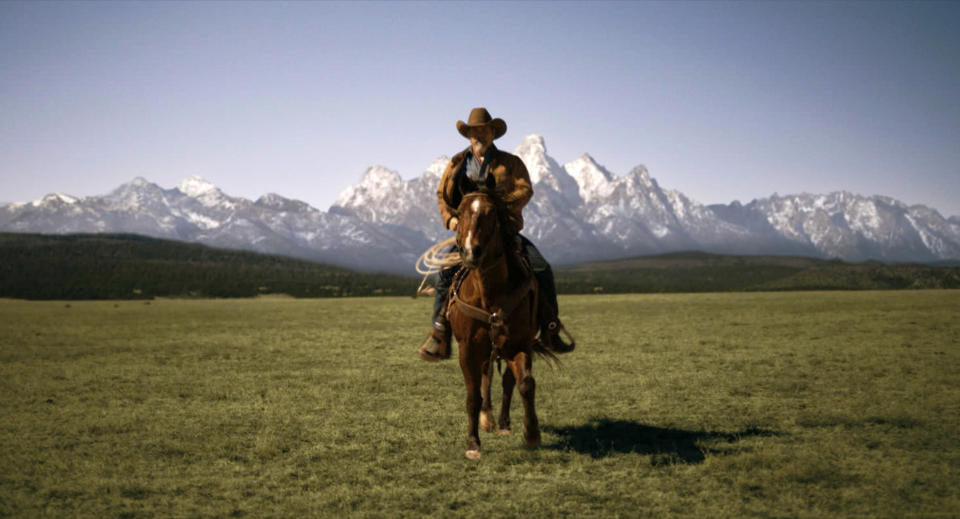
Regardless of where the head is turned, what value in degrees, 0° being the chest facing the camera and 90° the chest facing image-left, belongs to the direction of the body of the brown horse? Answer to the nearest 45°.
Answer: approximately 0°
